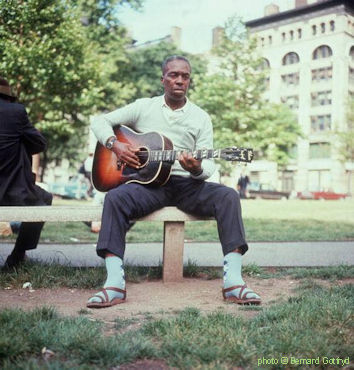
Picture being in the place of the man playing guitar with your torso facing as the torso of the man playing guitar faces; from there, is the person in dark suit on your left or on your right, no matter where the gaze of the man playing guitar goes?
on your right

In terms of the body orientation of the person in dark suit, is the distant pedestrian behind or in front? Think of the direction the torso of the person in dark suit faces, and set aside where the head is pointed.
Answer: in front

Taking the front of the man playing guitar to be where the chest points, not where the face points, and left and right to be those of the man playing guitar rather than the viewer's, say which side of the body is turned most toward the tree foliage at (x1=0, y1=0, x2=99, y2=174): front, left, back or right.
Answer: back

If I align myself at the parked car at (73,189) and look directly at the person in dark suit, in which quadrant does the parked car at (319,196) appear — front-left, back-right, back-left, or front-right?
back-left

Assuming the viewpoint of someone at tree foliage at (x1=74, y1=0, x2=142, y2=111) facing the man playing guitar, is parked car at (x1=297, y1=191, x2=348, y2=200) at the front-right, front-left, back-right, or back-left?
back-left
